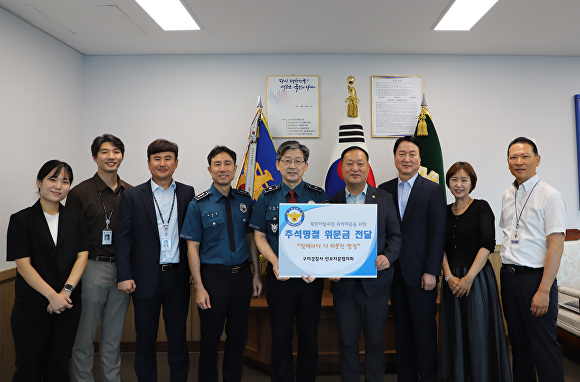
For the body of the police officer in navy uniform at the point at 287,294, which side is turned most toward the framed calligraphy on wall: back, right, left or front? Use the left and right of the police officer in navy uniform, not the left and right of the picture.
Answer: back

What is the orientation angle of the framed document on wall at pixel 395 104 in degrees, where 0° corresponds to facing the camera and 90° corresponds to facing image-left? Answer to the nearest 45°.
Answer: approximately 0°

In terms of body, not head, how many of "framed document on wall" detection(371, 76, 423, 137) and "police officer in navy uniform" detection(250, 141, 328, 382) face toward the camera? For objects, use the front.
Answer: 2

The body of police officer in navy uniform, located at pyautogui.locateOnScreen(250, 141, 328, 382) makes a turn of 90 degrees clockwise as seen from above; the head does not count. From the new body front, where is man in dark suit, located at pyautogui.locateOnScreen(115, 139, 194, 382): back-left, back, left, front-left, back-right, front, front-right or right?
front

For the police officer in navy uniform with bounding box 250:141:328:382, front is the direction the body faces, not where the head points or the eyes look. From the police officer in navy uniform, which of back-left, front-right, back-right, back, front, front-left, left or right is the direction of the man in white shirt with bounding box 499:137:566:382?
left

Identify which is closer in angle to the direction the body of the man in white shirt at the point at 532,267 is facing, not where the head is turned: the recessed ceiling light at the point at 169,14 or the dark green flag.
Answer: the recessed ceiling light

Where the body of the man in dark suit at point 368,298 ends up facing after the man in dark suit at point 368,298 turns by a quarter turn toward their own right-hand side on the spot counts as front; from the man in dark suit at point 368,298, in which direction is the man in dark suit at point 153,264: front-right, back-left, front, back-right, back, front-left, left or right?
front

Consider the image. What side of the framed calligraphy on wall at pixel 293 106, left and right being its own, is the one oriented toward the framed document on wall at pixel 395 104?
left

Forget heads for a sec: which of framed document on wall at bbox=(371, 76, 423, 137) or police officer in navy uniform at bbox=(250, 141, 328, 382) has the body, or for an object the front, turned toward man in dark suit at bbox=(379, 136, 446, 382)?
the framed document on wall
